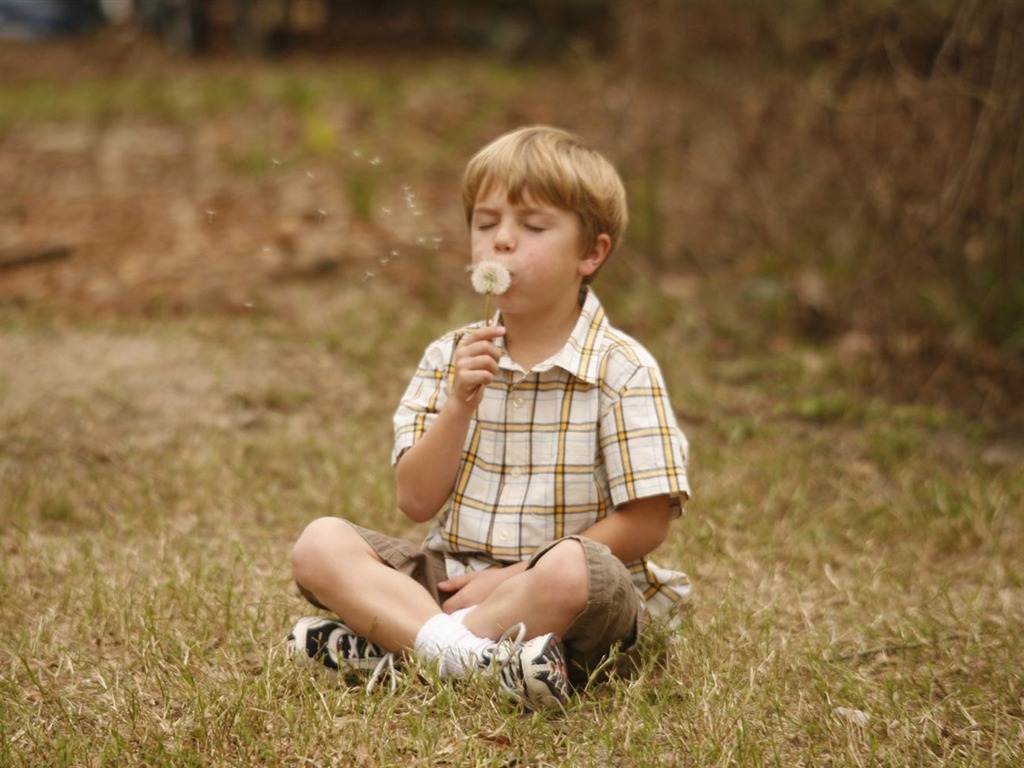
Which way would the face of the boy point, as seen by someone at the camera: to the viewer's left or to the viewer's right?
to the viewer's left

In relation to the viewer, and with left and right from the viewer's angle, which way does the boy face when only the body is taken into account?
facing the viewer and to the left of the viewer
